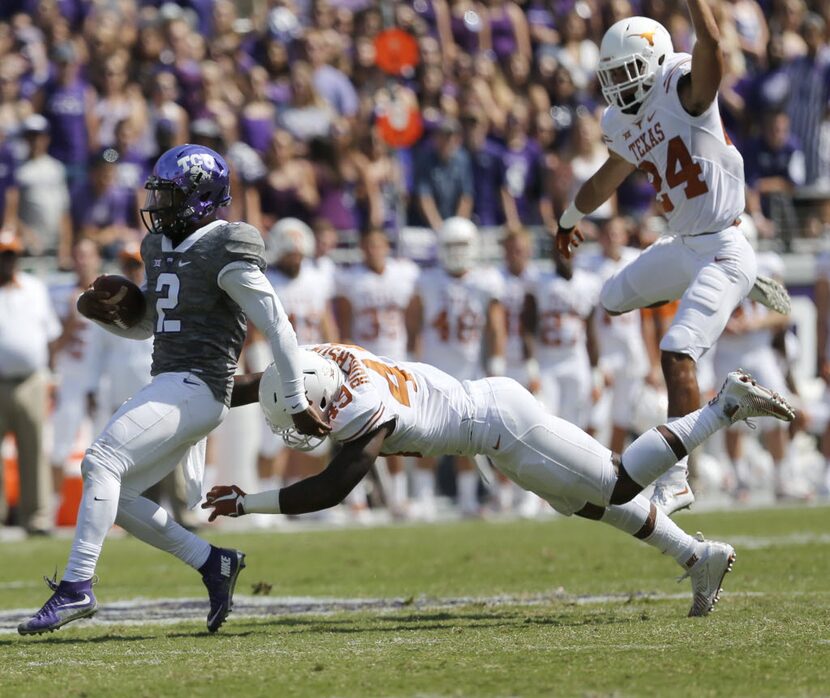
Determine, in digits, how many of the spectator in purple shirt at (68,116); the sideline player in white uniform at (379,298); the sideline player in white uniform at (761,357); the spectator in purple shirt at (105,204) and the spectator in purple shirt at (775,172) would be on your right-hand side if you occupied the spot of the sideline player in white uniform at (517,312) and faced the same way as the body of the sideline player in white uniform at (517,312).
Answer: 3

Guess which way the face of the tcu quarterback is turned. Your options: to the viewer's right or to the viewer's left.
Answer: to the viewer's left

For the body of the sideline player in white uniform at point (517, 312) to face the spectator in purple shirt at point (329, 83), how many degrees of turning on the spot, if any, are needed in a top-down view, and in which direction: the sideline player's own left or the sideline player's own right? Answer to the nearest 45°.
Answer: approximately 135° to the sideline player's own right

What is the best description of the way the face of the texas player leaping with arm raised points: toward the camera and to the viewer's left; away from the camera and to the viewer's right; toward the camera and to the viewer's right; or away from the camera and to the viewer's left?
toward the camera and to the viewer's left

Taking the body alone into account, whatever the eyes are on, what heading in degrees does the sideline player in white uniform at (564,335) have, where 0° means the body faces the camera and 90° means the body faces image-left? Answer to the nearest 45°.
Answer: approximately 0°

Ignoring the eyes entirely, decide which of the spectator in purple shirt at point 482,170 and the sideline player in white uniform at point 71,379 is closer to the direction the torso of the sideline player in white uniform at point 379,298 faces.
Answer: the sideline player in white uniform

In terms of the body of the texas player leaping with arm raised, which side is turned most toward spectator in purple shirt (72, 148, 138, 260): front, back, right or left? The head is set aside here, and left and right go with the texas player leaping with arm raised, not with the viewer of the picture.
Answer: right

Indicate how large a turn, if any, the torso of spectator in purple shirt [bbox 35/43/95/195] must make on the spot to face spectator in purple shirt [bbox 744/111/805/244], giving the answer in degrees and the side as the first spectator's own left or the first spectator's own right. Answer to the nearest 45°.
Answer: approximately 90° to the first spectator's own left
